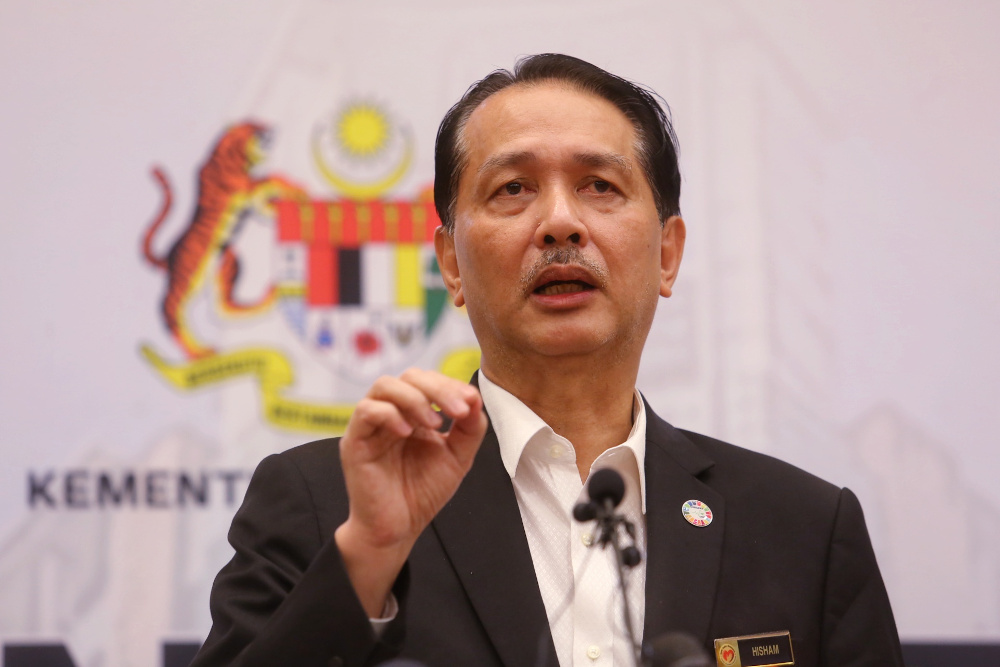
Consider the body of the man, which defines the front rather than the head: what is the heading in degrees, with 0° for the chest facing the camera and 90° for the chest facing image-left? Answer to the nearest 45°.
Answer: approximately 0°

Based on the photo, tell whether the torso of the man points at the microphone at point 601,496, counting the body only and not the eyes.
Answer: yes

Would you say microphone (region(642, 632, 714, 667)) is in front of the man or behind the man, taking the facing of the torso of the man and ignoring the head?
in front

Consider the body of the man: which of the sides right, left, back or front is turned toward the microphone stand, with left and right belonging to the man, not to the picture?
front
